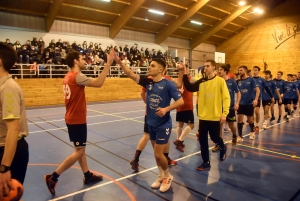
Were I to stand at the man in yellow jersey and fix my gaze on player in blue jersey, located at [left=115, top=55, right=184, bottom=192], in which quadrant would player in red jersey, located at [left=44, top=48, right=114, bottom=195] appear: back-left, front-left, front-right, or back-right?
front-right

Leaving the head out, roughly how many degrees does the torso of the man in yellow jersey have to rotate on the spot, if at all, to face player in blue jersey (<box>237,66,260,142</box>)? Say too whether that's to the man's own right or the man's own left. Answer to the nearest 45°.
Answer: approximately 135° to the man's own right

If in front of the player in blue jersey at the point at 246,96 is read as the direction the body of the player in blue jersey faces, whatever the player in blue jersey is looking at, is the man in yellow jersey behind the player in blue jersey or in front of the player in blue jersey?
in front

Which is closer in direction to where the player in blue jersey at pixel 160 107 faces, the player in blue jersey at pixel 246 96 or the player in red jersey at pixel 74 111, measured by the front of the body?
the player in red jersey

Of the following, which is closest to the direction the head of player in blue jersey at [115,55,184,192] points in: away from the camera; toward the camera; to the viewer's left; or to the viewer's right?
to the viewer's left

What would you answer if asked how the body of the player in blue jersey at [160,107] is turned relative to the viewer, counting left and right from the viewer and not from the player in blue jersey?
facing the viewer and to the left of the viewer

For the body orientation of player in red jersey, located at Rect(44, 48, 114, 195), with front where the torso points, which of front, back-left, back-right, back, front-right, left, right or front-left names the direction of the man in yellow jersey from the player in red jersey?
front-right

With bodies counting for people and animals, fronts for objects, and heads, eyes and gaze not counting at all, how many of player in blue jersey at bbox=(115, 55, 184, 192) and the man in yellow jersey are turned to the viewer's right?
0

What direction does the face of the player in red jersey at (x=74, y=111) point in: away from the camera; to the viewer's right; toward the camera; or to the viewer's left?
to the viewer's right

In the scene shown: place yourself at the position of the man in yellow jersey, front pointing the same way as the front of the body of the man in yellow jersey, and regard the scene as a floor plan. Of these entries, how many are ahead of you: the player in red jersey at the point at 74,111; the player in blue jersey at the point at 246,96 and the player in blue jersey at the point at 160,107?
2

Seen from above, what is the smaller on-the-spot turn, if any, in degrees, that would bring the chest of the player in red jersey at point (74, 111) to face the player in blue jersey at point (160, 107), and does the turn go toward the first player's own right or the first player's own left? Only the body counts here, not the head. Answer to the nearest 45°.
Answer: approximately 45° to the first player's own right

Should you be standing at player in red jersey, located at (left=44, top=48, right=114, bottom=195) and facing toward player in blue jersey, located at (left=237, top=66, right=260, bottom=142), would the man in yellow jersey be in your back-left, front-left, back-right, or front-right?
front-right

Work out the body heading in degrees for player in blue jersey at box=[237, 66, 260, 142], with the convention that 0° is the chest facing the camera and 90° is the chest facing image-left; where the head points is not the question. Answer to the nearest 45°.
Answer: approximately 45°

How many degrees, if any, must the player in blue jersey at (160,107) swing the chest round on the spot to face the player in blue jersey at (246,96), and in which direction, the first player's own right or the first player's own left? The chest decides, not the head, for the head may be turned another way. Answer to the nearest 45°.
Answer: approximately 180°

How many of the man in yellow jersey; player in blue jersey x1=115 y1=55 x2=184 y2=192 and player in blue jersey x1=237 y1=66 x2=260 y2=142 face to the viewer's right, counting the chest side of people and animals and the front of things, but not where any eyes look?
0

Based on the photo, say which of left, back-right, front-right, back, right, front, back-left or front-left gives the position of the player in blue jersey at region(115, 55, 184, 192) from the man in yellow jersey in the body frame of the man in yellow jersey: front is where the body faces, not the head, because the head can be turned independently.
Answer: front

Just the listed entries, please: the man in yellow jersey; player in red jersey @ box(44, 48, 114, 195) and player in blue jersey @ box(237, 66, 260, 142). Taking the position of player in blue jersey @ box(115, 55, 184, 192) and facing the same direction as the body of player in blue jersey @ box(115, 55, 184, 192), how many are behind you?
2

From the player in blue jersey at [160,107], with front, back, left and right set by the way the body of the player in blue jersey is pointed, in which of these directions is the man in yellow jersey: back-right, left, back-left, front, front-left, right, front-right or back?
back

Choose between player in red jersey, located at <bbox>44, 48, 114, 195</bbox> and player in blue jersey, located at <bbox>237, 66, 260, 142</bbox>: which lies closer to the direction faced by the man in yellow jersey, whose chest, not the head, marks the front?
the player in red jersey
